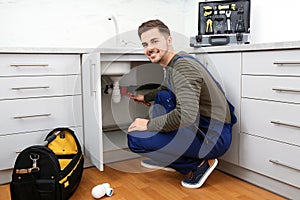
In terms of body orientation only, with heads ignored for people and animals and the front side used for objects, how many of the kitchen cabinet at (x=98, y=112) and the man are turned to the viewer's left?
1

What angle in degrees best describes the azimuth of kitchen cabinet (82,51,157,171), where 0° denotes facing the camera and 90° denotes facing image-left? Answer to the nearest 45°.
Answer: approximately 315°

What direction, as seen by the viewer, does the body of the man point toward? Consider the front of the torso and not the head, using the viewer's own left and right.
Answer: facing to the left of the viewer

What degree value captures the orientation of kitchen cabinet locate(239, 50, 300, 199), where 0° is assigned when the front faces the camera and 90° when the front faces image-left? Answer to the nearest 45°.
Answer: approximately 45°
